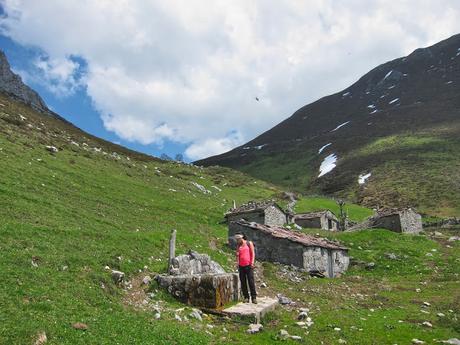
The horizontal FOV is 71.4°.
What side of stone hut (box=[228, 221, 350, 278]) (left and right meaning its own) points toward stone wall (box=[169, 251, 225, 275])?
right

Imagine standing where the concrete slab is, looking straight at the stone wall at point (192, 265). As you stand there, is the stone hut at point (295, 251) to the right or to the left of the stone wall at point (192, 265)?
right

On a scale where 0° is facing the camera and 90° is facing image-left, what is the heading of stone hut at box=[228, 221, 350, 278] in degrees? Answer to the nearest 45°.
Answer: approximately 315°

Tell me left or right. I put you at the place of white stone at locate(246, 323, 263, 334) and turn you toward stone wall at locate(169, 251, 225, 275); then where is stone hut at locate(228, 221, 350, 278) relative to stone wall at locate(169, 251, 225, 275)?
right

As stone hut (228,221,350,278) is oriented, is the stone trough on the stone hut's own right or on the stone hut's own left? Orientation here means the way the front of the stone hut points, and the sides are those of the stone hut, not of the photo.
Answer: on the stone hut's own right

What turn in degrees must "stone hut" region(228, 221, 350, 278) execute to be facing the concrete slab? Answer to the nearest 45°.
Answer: approximately 45° to its right

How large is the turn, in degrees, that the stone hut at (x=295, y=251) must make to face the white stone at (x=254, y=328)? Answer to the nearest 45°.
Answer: approximately 45° to its right
